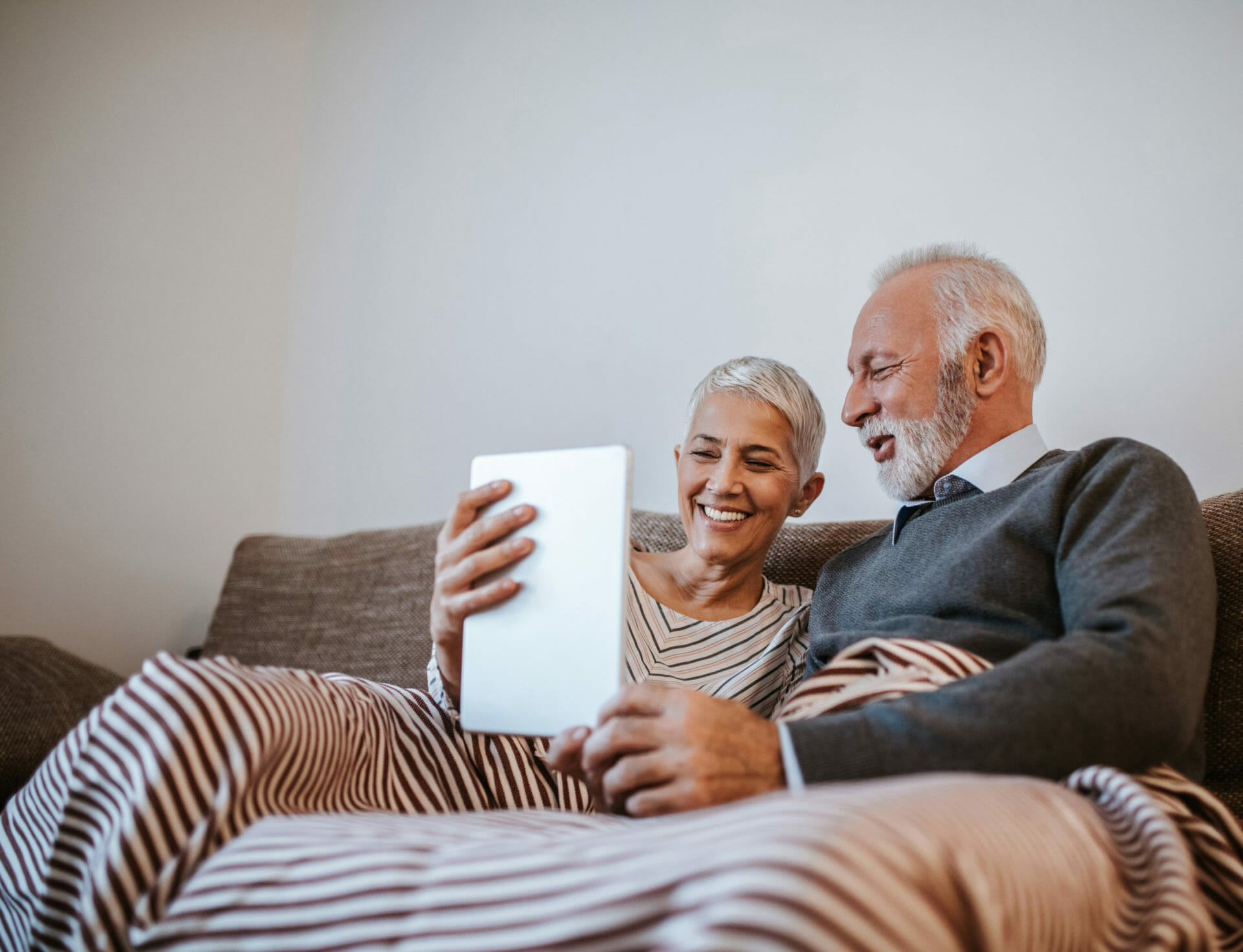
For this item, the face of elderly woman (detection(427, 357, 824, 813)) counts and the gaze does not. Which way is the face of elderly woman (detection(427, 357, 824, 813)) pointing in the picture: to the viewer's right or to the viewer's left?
to the viewer's left

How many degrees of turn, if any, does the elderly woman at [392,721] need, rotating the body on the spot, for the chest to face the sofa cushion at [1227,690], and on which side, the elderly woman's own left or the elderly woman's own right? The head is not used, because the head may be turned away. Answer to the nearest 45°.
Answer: approximately 135° to the elderly woman's own left

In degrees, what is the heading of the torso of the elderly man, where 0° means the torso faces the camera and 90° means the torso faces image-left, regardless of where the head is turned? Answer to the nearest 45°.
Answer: approximately 45°

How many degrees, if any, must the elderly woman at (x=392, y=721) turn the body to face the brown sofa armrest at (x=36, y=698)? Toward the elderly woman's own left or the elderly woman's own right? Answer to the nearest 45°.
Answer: approximately 90° to the elderly woman's own right

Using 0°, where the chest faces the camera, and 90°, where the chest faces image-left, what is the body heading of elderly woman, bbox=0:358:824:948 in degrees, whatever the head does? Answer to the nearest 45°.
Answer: approximately 45°
